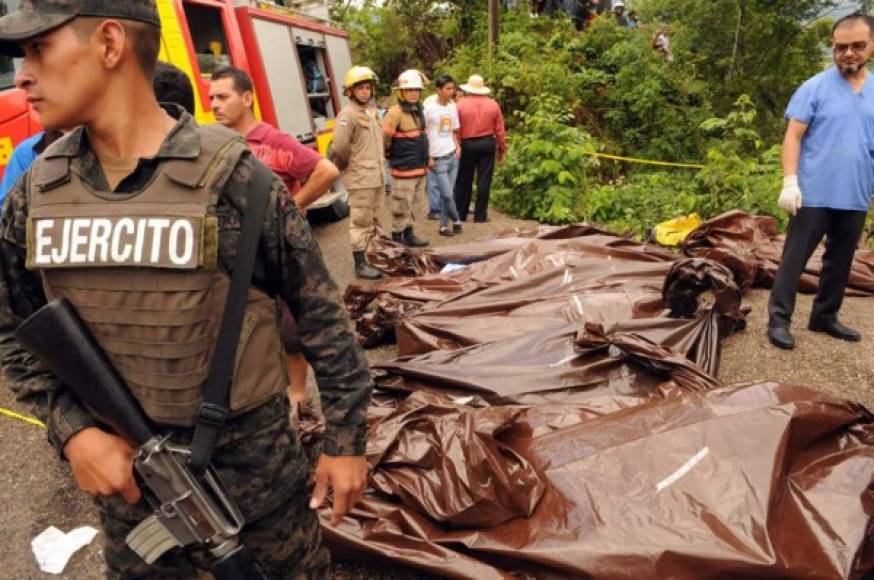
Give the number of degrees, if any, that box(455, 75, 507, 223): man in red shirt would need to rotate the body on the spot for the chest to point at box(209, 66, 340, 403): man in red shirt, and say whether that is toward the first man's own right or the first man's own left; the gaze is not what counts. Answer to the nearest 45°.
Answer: approximately 180°

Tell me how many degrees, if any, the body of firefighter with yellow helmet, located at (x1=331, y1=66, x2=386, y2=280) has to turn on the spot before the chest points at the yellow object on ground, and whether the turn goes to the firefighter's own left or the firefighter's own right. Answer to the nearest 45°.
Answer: approximately 45° to the firefighter's own left

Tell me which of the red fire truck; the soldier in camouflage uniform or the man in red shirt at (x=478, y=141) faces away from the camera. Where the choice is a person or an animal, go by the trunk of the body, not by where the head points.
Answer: the man in red shirt

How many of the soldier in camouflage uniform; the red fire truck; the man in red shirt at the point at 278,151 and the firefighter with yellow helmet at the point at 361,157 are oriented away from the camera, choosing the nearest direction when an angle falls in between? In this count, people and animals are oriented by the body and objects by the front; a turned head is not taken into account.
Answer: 0

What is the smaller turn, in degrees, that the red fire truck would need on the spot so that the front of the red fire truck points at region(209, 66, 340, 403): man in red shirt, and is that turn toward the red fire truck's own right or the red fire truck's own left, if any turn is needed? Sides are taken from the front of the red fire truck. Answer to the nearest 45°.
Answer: approximately 45° to the red fire truck's own left

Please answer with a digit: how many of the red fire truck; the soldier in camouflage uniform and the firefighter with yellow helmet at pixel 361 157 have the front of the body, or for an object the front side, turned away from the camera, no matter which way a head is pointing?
0

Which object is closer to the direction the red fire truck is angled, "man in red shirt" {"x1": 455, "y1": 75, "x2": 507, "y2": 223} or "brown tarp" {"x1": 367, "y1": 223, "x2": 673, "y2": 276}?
the brown tarp

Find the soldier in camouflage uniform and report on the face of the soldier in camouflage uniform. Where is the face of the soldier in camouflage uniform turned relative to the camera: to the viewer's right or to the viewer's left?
to the viewer's left

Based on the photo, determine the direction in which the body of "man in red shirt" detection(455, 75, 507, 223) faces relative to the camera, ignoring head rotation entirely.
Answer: away from the camera

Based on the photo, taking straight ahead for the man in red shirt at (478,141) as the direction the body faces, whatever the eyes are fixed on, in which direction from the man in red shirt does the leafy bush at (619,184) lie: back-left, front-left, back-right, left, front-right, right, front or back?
right

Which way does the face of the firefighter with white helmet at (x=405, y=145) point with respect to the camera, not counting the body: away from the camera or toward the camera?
toward the camera

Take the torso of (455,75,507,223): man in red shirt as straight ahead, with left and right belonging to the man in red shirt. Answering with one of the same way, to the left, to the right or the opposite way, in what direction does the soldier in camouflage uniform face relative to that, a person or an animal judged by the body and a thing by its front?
the opposite way

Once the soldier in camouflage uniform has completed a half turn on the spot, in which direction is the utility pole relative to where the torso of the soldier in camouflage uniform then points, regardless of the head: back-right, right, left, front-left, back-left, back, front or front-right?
front

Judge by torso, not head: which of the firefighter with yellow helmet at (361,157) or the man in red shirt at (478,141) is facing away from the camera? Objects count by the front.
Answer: the man in red shirt

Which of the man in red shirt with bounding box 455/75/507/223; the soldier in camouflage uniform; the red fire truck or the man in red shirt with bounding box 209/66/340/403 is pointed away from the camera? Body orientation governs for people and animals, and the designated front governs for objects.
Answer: the man in red shirt with bounding box 455/75/507/223
